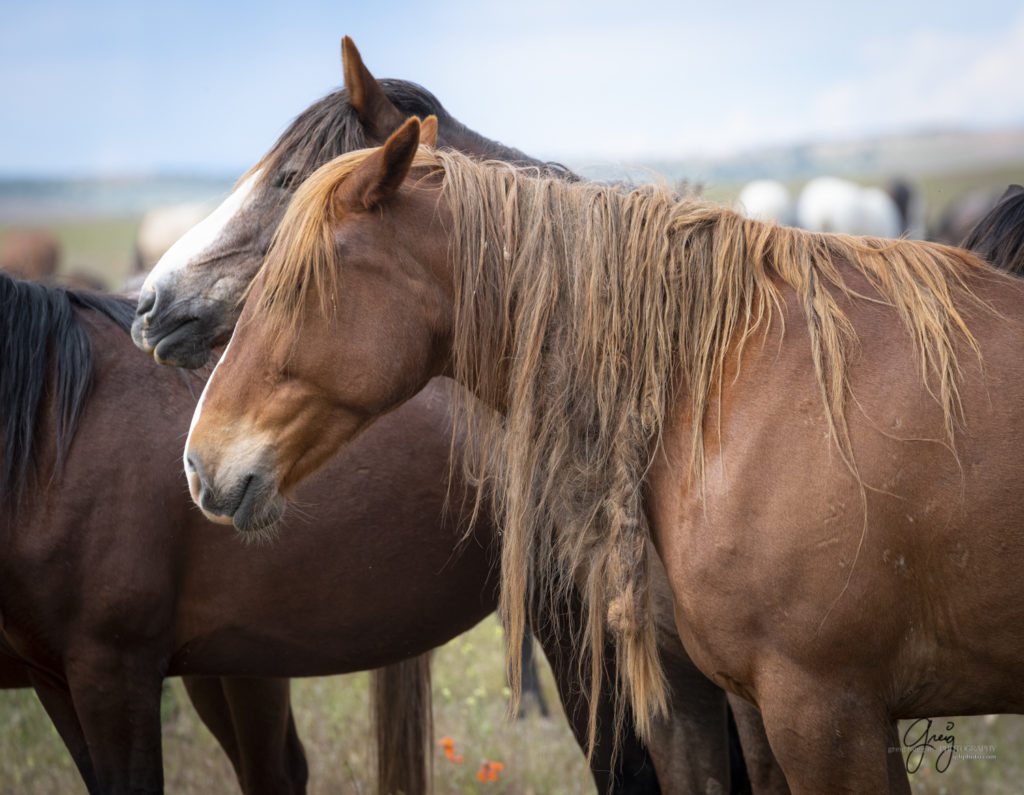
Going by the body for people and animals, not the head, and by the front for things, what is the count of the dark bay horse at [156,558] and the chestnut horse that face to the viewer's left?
2

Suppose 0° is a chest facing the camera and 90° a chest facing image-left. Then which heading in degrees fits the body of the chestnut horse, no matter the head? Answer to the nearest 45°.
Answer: approximately 90°

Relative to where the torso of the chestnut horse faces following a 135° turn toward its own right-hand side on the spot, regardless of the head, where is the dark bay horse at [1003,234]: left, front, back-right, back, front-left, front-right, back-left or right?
front

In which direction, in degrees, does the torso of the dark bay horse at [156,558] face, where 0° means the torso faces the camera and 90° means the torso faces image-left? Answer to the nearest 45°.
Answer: approximately 90°

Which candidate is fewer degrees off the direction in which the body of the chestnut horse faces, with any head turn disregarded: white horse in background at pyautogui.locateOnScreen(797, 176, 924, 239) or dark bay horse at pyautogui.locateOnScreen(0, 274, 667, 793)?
the dark bay horse
